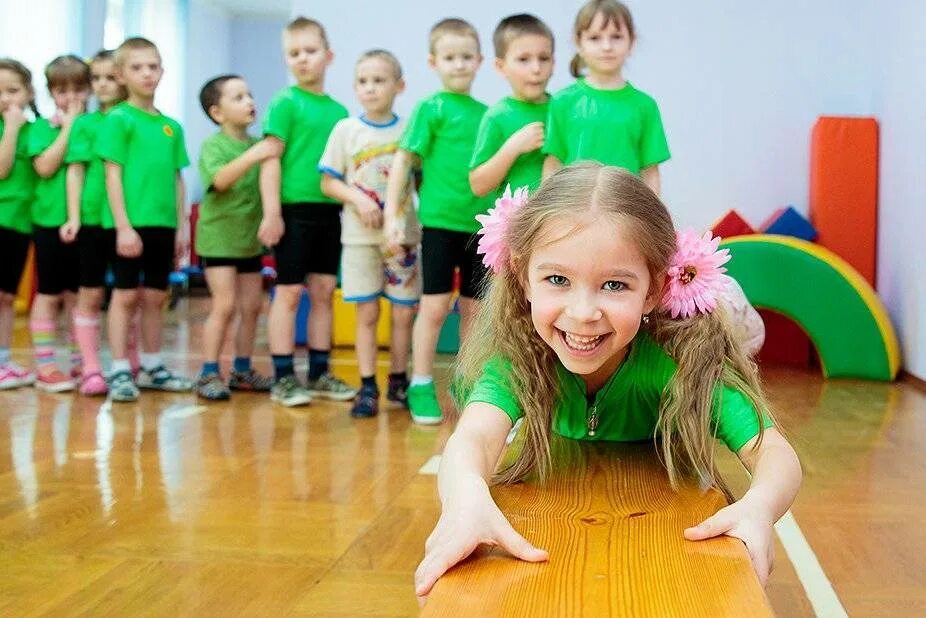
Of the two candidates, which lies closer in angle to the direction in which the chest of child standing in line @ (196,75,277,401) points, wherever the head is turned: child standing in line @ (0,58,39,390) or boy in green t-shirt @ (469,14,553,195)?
the boy in green t-shirt

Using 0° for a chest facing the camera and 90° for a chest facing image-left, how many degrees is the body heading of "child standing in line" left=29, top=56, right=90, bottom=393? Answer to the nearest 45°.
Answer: approximately 315°

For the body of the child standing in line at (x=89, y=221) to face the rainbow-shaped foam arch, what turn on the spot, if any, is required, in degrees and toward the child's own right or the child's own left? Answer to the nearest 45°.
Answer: approximately 45° to the child's own left

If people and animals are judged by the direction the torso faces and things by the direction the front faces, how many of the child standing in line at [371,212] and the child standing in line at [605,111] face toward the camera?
2

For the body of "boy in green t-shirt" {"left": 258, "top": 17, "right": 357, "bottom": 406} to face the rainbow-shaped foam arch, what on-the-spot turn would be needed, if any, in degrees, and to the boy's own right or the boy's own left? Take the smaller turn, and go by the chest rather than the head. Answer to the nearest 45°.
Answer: approximately 45° to the boy's own left

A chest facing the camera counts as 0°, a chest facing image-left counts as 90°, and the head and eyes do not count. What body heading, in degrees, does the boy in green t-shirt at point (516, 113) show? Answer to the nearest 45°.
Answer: approximately 315°
